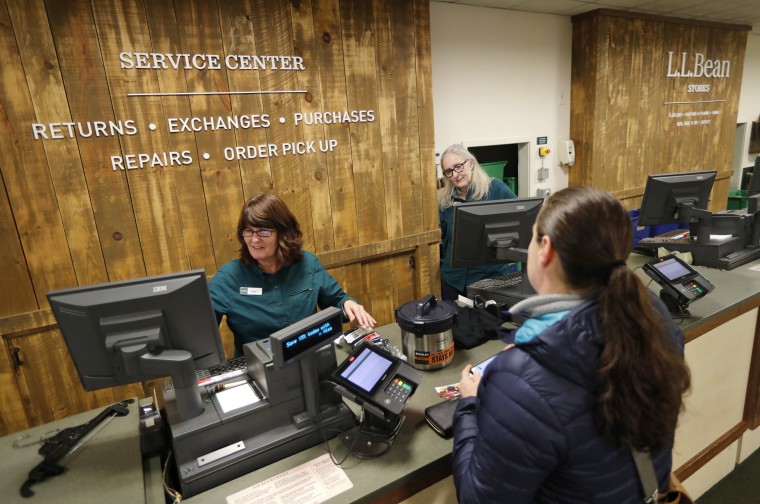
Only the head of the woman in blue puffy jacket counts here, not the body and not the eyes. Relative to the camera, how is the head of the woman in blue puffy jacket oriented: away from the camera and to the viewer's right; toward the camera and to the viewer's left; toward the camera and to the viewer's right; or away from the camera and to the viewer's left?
away from the camera and to the viewer's left

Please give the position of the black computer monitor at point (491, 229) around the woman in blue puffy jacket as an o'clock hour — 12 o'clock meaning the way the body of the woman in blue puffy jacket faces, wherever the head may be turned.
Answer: The black computer monitor is roughly at 1 o'clock from the woman in blue puffy jacket.

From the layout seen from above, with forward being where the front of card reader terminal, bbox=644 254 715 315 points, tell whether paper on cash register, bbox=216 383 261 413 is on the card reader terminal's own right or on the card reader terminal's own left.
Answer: on the card reader terminal's own right

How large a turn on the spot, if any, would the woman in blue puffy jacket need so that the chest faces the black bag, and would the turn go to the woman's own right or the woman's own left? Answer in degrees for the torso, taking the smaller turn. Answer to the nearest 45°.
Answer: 0° — they already face it

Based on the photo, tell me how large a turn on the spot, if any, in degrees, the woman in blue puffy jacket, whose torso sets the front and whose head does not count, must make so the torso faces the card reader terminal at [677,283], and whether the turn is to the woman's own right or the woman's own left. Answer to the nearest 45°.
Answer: approximately 45° to the woman's own right

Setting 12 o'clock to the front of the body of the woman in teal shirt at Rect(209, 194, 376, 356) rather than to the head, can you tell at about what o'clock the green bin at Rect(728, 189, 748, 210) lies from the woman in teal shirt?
The green bin is roughly at 8 o'clock from the woman in teal shirt.

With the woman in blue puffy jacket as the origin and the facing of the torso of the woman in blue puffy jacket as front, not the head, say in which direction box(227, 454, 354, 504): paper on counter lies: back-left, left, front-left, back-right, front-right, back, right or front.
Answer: front-left

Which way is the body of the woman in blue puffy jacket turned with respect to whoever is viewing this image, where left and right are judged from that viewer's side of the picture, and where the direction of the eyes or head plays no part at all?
facing away from the viewer and to the left of the viewer

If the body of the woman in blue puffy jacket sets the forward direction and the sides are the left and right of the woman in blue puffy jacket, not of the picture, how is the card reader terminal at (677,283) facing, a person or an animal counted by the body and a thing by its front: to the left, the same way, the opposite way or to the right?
the opposite way

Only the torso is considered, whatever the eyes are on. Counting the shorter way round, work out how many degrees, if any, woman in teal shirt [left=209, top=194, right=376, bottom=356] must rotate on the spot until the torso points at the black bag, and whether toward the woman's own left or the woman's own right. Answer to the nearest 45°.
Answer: approximately 90° to the woman's own left

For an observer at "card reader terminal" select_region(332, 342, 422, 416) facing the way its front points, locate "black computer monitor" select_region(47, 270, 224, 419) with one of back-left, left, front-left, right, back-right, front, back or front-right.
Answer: back-right

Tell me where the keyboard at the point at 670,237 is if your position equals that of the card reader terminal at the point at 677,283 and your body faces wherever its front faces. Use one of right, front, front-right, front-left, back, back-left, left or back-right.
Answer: back-left

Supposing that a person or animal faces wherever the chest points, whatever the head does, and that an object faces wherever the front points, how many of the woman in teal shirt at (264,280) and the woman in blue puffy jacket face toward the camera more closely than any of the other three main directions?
1

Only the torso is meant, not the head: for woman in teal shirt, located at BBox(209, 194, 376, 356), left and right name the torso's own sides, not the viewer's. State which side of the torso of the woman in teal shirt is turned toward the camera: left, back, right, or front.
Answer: front

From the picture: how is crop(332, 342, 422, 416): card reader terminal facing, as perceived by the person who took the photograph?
facing the viewer and to the right of the viewer

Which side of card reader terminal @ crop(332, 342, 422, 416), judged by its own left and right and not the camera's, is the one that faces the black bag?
left
